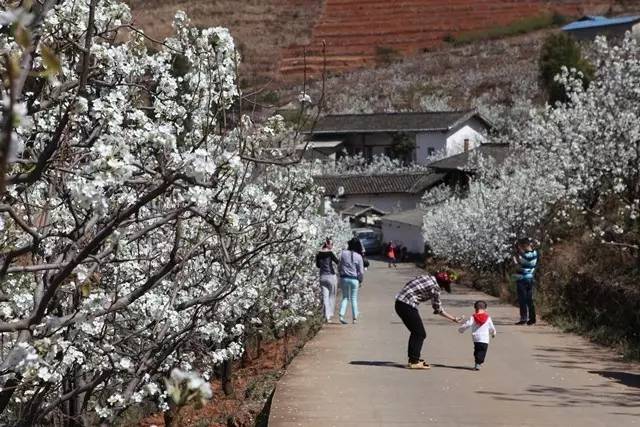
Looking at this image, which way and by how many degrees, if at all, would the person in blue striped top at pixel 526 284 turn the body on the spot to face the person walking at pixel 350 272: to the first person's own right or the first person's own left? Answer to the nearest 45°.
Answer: approximately 45° to the first person's own right

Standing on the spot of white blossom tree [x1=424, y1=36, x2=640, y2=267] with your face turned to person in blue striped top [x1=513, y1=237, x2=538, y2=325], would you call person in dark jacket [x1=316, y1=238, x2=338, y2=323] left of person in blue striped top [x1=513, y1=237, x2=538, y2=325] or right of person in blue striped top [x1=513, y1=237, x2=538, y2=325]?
right

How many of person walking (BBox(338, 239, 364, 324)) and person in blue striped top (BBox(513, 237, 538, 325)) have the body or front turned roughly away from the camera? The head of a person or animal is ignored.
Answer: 1

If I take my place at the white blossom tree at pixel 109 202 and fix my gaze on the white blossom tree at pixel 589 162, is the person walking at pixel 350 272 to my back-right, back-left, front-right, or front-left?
front-left

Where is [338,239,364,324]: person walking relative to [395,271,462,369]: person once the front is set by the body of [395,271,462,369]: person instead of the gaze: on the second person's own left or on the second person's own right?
on the second person's own left

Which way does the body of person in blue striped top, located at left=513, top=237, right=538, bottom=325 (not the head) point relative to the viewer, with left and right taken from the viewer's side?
facing the viewer and to the left of the viewer

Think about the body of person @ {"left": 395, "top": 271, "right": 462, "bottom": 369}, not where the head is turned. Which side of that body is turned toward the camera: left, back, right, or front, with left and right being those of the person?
right

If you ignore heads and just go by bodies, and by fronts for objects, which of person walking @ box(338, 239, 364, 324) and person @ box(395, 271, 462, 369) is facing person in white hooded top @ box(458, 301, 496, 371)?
person @ box(395, 271, 462, 369)

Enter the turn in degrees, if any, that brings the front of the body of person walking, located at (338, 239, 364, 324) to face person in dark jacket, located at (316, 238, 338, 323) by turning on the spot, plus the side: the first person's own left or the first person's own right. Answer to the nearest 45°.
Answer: approximately 45° to the first person's own left

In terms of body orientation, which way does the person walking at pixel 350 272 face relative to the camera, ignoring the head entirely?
away from the camera
